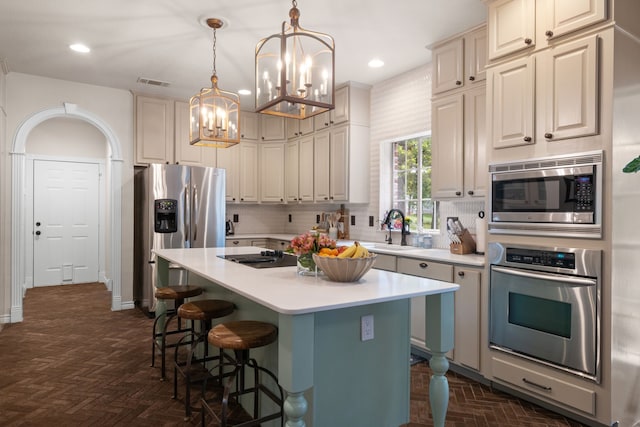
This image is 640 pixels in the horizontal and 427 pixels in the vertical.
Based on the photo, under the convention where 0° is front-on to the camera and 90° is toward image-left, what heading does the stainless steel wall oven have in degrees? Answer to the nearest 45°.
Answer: approximately 45°

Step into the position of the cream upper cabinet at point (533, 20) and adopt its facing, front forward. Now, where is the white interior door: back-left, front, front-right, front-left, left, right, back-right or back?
front-right

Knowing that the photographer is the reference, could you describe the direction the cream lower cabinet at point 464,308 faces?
facing the viewer and to the left of the viewer

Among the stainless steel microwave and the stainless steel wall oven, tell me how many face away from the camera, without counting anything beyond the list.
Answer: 0

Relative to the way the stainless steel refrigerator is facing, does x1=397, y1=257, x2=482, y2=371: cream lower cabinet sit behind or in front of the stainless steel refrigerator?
in front

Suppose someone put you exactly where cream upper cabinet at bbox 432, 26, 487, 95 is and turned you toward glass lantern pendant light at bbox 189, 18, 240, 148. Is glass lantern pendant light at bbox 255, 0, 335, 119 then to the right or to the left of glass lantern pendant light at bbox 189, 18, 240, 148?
left

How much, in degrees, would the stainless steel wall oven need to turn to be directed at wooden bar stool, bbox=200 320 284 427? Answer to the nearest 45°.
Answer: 0° — it already faces it

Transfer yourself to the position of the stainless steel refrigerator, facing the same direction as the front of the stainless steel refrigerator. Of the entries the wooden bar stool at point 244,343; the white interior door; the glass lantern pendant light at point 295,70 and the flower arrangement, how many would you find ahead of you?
3

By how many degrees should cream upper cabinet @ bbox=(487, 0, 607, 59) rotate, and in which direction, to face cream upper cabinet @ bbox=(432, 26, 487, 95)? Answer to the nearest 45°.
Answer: approximately 90° to its right

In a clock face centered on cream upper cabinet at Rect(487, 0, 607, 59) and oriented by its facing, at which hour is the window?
The window is roughly at 3 o'clock from the cream upper cabinet.

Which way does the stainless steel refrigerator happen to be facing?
toward the camera

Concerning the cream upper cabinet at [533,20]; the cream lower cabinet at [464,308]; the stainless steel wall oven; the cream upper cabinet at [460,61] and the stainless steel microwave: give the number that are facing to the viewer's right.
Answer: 0

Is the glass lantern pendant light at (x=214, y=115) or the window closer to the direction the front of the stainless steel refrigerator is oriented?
the glass lantern pendant light

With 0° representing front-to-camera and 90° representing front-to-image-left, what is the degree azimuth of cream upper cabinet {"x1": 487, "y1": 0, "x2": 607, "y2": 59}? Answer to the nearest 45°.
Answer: approximately 45°

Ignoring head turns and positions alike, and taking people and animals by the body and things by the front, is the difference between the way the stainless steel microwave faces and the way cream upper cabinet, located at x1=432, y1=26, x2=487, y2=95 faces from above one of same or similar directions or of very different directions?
same or similar directions
